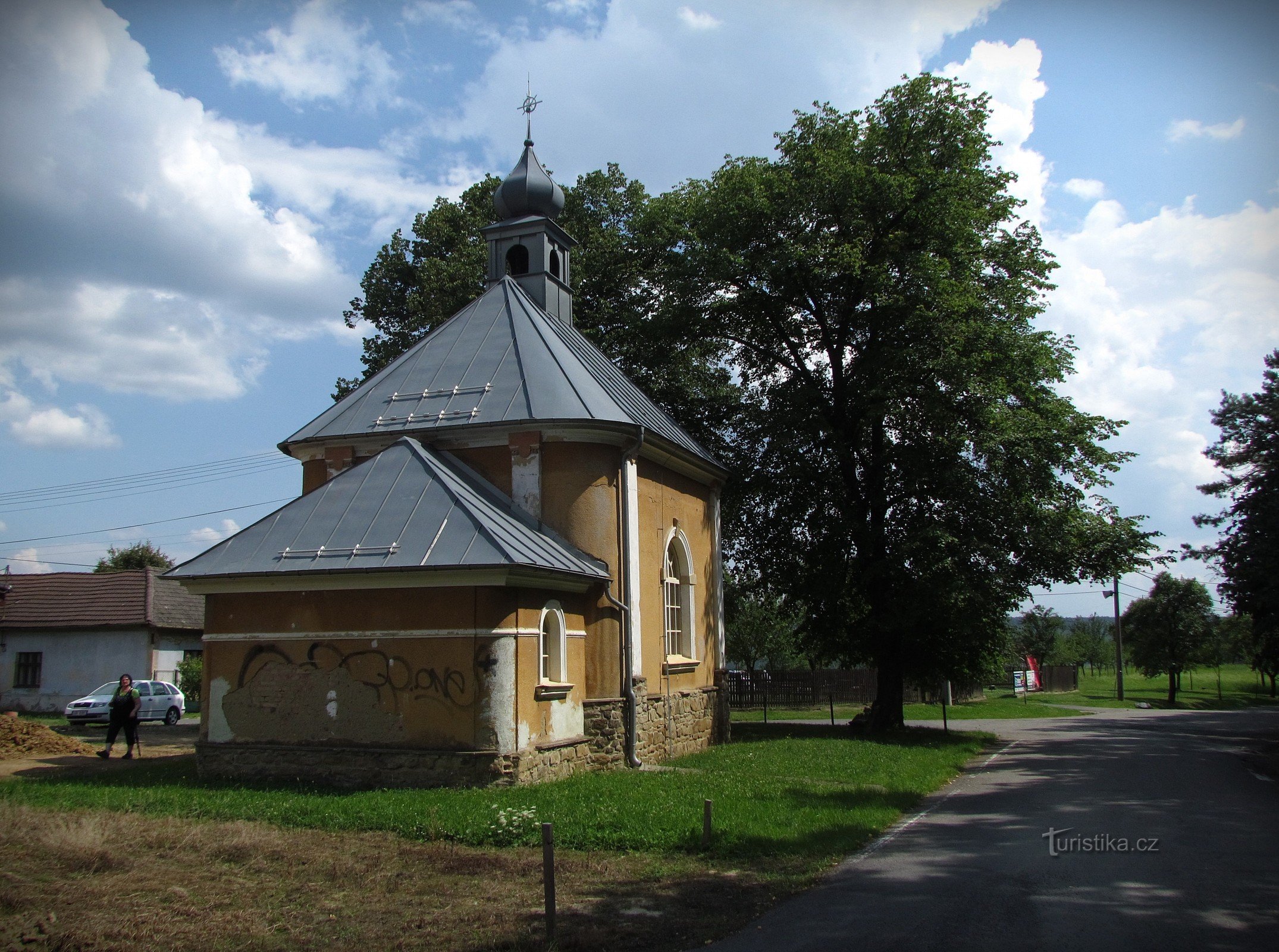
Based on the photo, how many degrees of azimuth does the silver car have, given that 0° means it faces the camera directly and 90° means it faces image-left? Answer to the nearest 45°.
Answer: approximately 45°

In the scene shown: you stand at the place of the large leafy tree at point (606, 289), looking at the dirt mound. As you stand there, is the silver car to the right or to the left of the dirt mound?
right

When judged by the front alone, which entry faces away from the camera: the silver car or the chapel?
the chapel

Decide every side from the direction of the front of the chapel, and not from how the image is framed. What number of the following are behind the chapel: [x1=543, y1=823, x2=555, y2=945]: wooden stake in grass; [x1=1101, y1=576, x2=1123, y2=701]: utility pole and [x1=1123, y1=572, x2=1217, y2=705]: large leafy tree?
1

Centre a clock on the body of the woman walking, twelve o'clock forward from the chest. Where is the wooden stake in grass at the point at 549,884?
The wooden stake in grass is roughly at 10 o'clock from the woman walking.

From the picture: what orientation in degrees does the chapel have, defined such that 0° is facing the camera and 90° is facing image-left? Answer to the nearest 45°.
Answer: approximately 180°

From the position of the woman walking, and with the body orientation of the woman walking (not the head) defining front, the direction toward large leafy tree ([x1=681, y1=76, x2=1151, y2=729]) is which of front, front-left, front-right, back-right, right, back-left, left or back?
back-left

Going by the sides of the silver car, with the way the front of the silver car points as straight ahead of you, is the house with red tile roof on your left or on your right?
on your right

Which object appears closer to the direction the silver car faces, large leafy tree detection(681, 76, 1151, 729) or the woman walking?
the woman walking

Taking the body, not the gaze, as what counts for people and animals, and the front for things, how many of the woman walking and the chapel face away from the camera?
1
